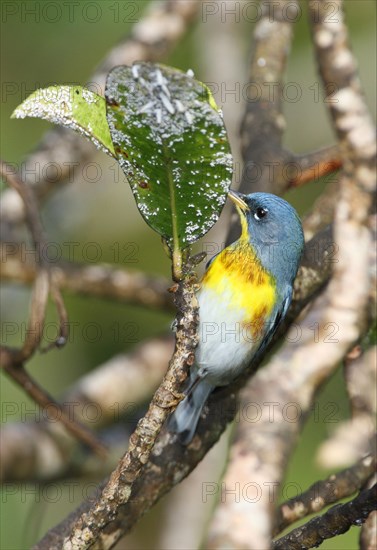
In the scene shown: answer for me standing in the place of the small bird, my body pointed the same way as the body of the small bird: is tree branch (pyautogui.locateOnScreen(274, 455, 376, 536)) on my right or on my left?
on my left

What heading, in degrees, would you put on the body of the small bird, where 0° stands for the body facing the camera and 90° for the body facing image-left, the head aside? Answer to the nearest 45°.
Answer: approximately 45°

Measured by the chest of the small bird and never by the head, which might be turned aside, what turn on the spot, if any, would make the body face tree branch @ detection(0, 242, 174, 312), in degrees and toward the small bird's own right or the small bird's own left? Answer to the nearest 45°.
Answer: approximately 90° to the small bird's own right

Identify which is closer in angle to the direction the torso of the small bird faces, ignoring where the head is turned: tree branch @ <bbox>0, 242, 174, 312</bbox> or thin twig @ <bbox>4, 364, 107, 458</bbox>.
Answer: the thin twig
